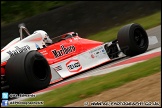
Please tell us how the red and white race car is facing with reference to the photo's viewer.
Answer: facing away from the viewer and to the right of the viewer
